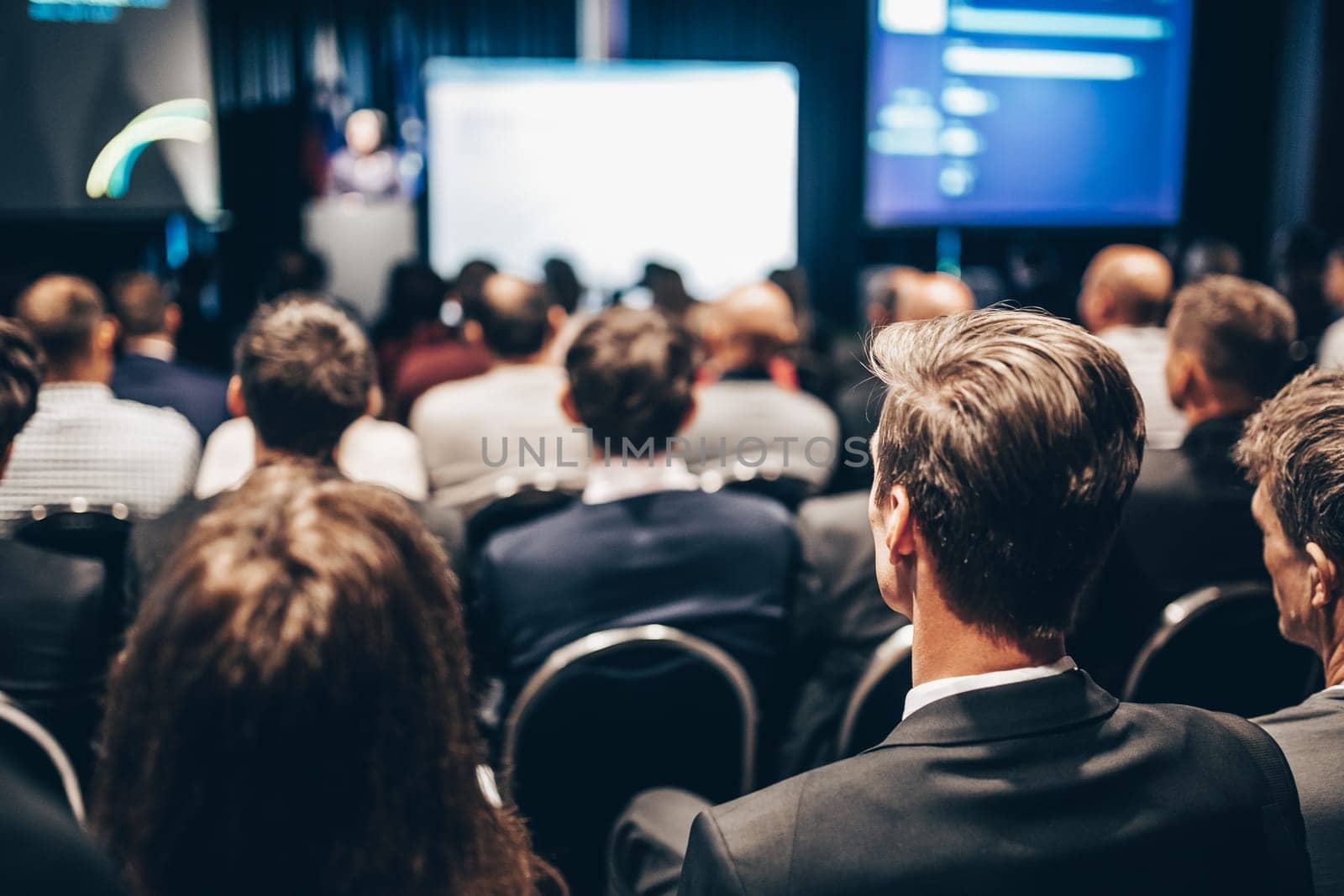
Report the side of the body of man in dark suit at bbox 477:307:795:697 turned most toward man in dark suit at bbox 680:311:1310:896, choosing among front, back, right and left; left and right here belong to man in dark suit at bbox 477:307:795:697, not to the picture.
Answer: back

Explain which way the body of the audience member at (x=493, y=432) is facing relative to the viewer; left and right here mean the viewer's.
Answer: facing away from the viewer

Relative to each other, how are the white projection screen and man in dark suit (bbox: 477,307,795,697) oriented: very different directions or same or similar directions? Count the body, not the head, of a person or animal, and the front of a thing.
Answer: very different directions

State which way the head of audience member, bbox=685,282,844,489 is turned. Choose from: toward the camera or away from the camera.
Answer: away from the camera

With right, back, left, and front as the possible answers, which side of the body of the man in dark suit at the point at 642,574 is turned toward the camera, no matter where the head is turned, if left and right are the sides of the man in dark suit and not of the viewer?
back

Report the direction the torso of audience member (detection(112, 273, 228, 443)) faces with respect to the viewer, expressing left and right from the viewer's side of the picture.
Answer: facing away from the viewer and to the right of the viewer

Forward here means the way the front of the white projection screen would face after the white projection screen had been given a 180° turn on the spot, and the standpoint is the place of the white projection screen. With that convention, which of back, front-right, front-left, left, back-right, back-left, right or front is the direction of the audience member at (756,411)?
back

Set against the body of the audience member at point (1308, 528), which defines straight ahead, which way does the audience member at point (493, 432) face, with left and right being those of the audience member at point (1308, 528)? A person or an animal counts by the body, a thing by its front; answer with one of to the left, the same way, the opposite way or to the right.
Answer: the same way

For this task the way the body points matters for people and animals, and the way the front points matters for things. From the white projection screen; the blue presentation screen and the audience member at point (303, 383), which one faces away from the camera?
the audience member

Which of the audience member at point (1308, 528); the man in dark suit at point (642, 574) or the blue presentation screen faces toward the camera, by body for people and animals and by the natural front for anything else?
the blue presentation screen

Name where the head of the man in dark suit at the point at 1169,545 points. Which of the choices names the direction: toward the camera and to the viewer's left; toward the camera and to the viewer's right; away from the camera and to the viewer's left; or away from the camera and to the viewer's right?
away from the camera and to the viewer's left

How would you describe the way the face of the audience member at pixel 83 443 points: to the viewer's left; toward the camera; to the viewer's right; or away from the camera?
away from the camera

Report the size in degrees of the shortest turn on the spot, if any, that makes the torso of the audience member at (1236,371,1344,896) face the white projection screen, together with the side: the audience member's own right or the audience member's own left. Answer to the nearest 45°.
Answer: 0° — they already face it

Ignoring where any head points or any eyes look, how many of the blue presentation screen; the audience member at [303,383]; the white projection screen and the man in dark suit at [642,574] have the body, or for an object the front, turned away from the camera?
2

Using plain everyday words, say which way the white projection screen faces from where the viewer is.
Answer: facing the viewer

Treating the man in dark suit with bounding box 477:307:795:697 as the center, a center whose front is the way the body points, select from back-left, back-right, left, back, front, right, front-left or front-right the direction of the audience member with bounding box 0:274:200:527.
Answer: front-left

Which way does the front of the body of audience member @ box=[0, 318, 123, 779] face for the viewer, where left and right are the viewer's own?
facing away from the viewer
